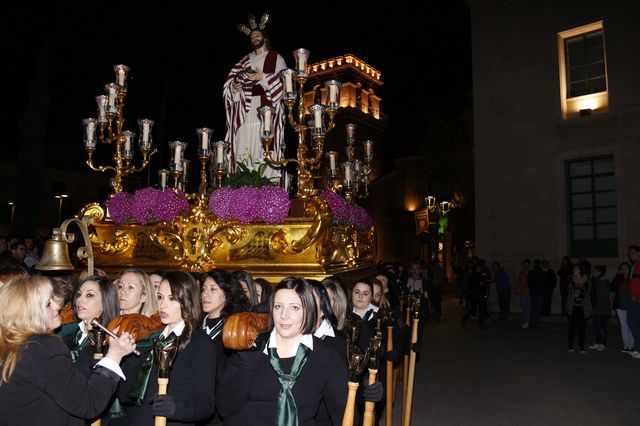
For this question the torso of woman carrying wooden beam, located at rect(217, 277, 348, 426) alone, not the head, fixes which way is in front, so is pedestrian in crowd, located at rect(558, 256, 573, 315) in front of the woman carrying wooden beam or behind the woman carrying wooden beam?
behind

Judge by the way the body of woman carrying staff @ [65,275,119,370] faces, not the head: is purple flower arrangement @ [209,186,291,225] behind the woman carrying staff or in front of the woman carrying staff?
behind

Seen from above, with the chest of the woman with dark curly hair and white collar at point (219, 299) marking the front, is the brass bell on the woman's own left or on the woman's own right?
on the woman's own right

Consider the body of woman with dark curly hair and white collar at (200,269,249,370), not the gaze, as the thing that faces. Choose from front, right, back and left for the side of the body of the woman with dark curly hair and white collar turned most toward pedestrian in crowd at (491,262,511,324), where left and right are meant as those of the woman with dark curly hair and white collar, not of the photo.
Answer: back

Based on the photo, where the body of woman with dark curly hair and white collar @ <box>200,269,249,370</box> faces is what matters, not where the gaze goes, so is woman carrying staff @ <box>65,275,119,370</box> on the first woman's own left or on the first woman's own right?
on the first woman's own right
